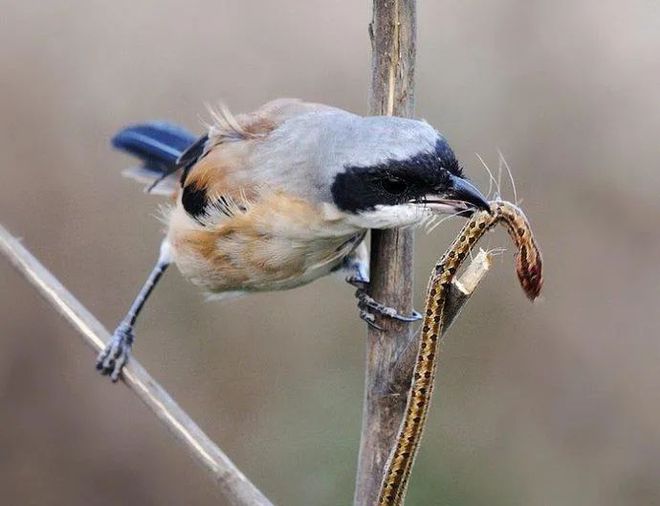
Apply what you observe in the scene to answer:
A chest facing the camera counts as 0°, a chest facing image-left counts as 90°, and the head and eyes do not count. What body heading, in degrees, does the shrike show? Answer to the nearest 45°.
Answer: approximately 315°
